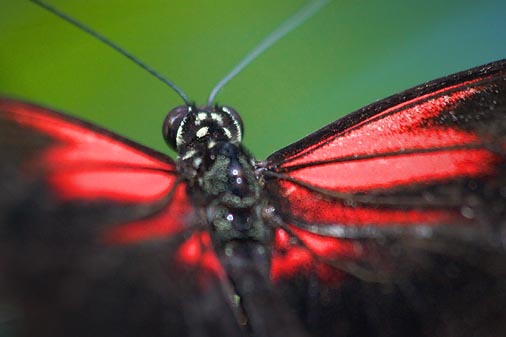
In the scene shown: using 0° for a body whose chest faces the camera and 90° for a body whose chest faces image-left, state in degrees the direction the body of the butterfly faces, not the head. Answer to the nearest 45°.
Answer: approximately 180°
